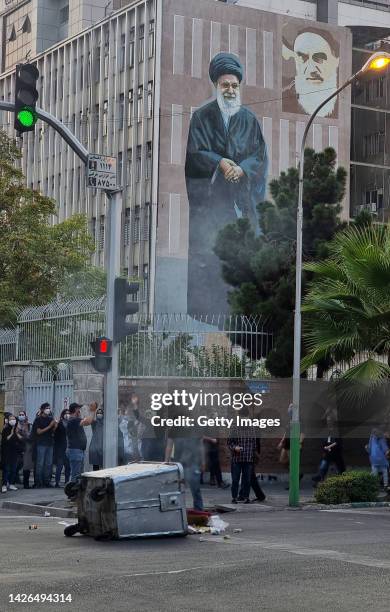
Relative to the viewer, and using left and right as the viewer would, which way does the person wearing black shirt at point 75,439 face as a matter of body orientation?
facing to the right of the viewer

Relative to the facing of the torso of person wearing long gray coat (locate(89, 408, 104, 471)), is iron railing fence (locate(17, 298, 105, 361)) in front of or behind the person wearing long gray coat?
behind

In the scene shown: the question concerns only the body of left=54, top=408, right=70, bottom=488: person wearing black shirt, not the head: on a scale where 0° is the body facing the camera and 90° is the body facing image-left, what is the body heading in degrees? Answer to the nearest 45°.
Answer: approximately 315°

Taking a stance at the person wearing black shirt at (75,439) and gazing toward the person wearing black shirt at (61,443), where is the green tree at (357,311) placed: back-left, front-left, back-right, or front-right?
back-right

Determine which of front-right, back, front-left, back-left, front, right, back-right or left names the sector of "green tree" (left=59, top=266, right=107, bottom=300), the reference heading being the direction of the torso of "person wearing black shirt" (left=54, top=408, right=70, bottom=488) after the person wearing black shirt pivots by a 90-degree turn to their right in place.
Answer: back-right
